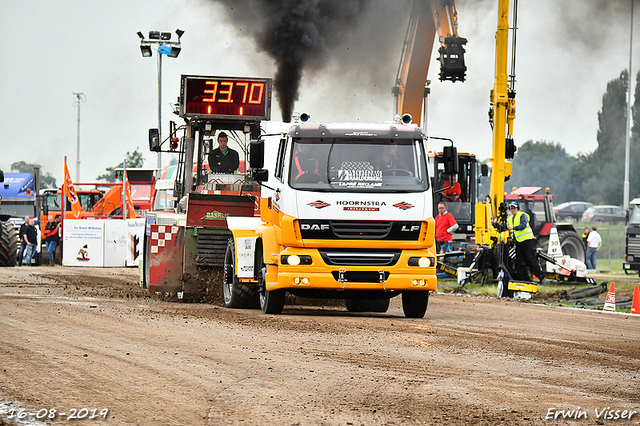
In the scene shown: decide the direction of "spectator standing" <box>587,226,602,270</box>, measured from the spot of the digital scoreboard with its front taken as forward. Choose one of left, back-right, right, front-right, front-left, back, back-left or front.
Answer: back-left

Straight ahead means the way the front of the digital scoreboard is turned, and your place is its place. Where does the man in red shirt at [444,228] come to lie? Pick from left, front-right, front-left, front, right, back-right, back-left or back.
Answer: back-left

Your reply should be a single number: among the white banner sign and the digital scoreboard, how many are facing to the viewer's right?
0

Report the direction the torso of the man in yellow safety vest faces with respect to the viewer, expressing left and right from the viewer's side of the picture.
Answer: facing the viewer and to the left of the viewer

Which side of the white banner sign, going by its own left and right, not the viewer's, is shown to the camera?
front

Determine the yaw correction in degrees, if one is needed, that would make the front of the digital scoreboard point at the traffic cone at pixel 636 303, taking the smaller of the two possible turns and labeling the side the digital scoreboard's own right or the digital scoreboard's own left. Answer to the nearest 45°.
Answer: approximately 90° to the digital scoreboard's own left

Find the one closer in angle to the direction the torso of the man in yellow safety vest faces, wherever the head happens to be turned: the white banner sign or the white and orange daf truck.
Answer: the white and orange daf truck

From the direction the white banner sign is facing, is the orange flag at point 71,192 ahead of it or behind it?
behind

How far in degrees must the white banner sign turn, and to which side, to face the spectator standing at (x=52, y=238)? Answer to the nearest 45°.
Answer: approximately 135° to its right

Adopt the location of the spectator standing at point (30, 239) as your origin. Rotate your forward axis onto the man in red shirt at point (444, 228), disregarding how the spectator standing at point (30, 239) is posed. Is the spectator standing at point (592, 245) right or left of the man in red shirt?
left

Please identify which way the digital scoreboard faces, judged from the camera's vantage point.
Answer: facing the viewer

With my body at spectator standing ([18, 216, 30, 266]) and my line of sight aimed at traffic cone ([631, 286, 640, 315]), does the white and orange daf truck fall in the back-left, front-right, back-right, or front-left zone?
front-right
